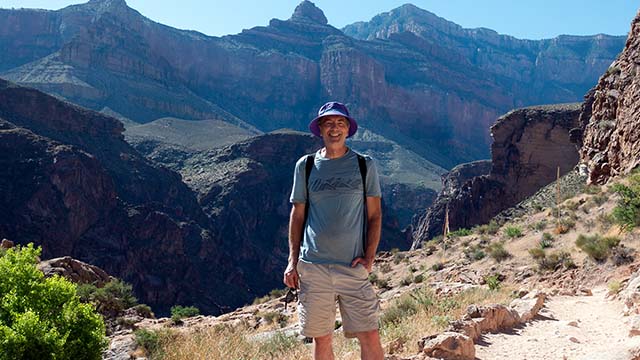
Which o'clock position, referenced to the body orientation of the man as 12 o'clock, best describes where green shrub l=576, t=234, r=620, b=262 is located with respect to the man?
The green shrub is roughly at 7 o'clock from the man.

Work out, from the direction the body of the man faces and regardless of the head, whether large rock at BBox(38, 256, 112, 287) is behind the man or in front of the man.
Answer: behind

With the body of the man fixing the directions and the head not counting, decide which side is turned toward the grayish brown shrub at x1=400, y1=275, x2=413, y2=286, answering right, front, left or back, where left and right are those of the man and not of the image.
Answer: back

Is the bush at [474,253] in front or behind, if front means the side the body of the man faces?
behind

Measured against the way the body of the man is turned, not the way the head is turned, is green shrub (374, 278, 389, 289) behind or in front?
behind

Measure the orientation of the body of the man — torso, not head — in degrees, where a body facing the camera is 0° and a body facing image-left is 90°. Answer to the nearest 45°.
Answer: approximately 0°

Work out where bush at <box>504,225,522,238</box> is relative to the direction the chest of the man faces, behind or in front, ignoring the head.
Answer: behind

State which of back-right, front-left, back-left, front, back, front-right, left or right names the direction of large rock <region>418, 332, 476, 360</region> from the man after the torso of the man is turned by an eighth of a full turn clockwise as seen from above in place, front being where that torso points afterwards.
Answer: back

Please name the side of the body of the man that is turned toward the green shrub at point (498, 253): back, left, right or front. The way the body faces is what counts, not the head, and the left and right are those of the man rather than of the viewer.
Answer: back
